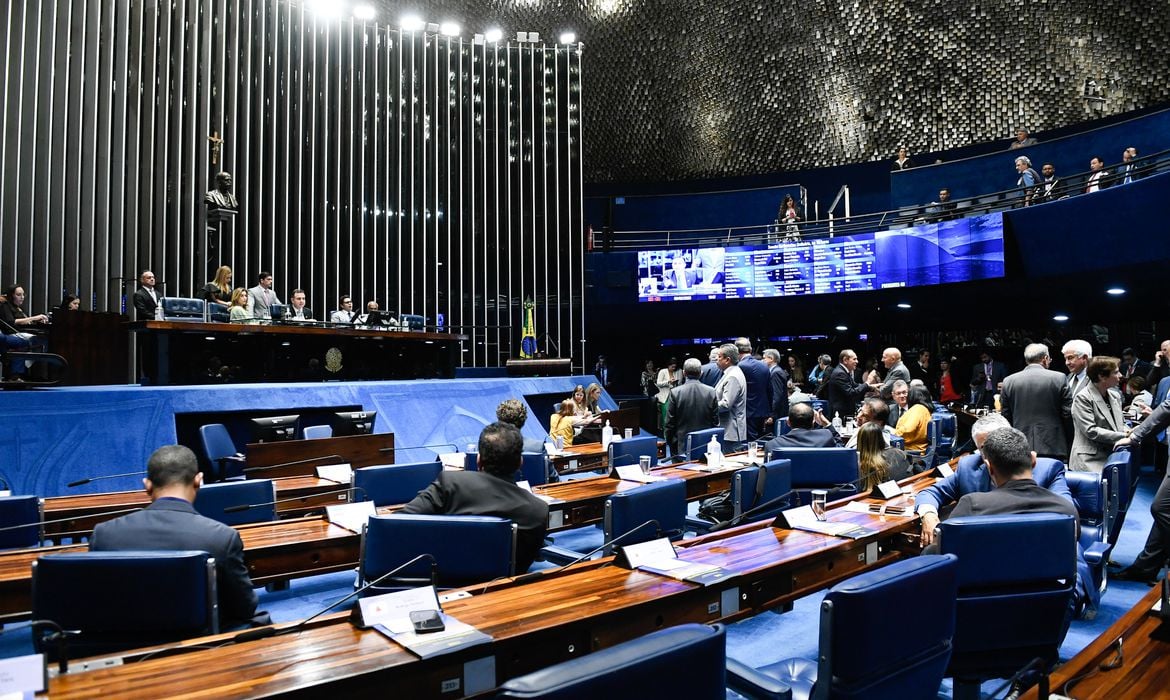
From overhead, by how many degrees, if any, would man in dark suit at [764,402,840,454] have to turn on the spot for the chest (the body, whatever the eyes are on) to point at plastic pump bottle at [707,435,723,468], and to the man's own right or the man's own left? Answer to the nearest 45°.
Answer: approximately 90° to the man's own left

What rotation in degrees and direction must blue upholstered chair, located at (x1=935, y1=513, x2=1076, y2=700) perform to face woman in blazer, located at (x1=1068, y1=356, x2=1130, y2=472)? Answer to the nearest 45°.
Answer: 0° — it already faces them

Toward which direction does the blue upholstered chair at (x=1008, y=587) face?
away from the camera

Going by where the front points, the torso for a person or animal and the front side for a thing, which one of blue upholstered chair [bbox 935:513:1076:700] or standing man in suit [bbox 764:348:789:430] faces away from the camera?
the blue upholstered chair

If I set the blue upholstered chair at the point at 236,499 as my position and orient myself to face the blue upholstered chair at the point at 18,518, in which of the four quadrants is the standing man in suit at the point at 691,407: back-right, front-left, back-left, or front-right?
back-right

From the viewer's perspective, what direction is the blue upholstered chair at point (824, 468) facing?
away from the camera

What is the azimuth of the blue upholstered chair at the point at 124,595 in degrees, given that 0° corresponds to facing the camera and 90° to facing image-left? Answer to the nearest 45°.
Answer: approximately 180°

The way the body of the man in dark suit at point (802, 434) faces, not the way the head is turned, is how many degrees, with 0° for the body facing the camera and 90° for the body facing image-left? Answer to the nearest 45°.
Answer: approximately 180°

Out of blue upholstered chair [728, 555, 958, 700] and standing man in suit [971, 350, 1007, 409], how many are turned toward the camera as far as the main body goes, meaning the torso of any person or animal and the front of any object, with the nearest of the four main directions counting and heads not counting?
1

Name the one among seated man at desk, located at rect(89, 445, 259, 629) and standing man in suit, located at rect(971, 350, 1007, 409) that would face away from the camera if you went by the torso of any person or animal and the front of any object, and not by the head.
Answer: the seated man at desk

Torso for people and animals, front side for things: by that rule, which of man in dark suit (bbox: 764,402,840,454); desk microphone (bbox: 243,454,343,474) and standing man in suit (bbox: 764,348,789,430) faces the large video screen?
the man in dark suit

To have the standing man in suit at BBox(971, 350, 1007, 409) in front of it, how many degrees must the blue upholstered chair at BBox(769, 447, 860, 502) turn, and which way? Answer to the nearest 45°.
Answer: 0° — it already faces them
